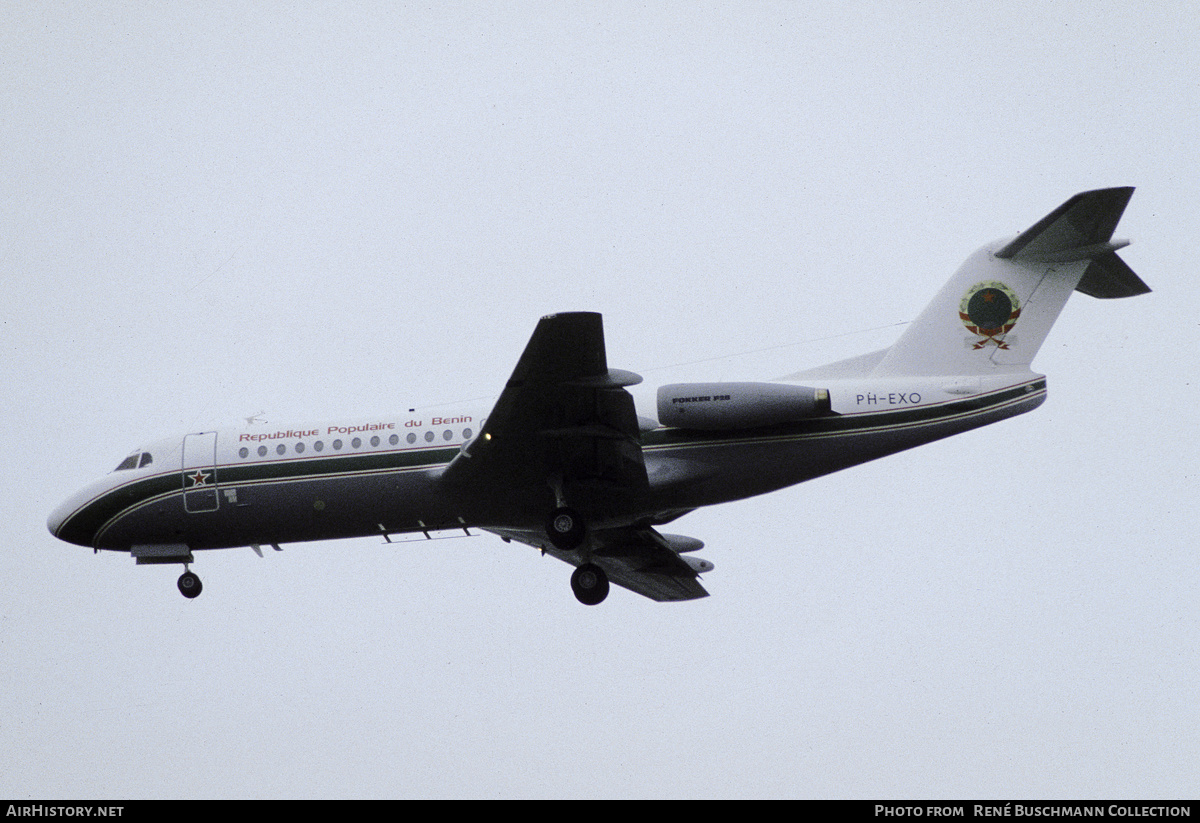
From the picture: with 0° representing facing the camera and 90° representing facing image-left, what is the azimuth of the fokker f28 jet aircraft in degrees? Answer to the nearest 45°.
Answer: approximately 90°
